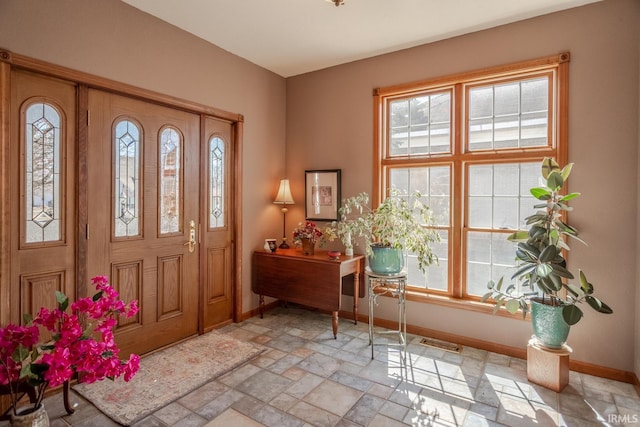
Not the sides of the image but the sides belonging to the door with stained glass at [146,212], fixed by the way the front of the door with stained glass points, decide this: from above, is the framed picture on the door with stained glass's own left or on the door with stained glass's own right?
on the door with stained glass's own left

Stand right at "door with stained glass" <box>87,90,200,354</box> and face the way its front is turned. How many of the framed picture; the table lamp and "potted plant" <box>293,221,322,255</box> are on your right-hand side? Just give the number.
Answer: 0

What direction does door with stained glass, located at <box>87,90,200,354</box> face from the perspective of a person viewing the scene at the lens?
facing the viewer and to the right of the viewer

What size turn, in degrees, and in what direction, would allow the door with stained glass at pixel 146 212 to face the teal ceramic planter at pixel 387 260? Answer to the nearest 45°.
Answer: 0° — it already faces it

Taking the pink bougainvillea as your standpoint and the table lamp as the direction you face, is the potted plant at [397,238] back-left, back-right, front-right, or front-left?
front-right

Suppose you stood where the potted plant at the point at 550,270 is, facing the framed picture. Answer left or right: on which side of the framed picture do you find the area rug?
left

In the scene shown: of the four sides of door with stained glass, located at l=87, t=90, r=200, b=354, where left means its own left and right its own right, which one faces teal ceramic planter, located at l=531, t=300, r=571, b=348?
front

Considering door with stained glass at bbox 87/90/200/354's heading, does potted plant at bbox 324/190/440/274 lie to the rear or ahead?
ahead

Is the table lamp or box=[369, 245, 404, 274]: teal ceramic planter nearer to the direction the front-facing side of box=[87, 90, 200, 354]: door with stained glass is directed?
the teal ceramic planter

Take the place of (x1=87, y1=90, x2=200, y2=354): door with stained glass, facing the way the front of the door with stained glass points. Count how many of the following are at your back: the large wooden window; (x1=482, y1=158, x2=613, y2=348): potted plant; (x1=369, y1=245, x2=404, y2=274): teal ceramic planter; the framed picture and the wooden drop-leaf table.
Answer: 0

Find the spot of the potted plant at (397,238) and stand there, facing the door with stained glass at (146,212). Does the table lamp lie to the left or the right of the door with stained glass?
right

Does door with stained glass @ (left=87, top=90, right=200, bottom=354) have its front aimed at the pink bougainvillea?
no

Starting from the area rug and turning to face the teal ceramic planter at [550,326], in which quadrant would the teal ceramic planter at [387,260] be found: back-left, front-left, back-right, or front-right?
front-left

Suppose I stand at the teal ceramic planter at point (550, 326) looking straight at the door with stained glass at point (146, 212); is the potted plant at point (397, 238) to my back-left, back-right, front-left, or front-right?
front-right

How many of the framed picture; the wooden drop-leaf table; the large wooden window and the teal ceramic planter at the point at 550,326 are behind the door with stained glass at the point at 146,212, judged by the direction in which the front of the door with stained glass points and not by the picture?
0

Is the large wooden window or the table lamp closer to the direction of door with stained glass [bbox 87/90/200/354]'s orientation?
the large wooden window

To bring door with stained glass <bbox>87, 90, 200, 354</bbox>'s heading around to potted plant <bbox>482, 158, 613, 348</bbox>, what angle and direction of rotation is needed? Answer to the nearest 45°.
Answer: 0° — it already faces it

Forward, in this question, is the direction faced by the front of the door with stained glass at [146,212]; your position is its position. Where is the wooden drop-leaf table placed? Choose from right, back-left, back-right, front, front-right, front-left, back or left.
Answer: front-left
